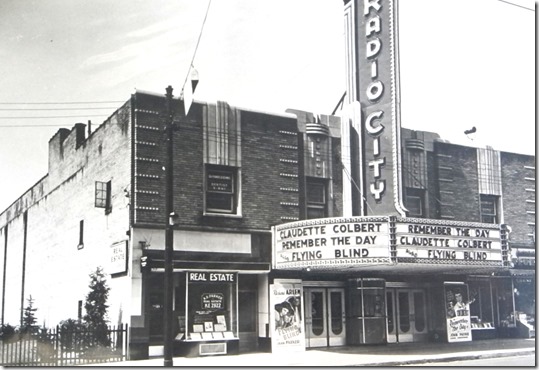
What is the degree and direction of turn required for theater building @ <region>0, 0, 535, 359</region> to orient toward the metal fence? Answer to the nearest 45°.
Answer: approximately 90° to its right
